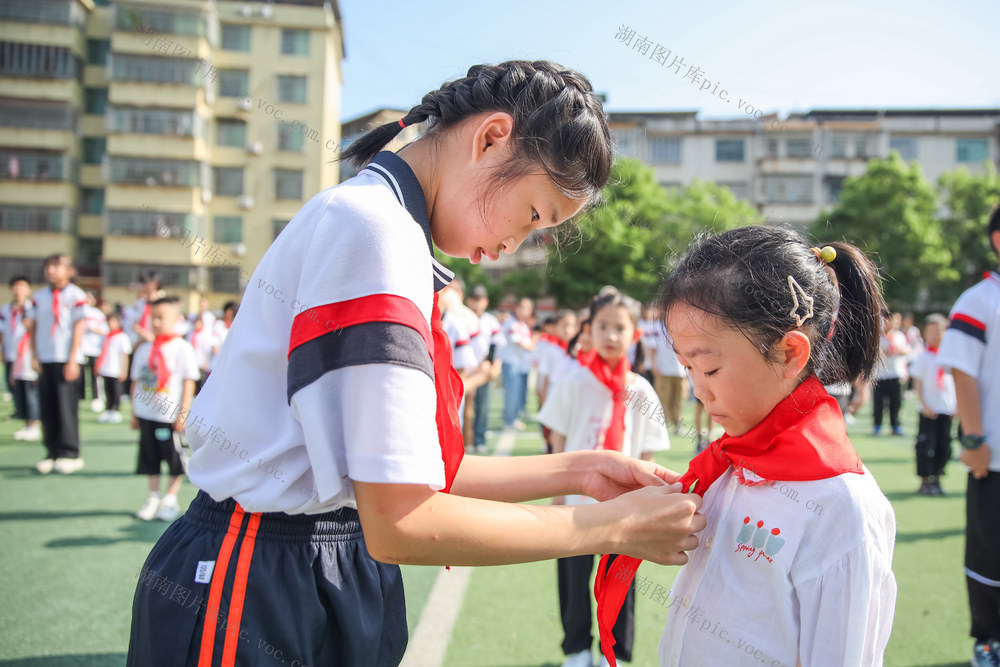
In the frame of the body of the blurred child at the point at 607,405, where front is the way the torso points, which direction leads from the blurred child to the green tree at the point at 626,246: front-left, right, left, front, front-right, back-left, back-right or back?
back

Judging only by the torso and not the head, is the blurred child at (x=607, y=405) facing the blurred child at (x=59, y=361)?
no

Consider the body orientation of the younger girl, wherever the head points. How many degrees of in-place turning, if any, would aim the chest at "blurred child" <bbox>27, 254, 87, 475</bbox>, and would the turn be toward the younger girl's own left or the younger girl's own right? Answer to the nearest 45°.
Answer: approximately 90° to the younger girl's own right

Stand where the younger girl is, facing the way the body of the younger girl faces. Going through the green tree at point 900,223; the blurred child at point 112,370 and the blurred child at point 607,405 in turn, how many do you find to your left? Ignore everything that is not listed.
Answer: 0

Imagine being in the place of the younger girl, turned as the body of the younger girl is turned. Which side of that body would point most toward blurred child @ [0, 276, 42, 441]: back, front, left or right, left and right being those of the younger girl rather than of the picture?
right

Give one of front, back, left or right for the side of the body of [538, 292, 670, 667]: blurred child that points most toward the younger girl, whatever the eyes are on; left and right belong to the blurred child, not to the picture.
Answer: front

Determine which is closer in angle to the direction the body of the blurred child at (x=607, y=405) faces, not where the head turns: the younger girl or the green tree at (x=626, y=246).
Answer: the younger girl

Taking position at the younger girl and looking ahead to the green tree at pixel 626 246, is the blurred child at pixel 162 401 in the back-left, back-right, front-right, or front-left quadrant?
front-left

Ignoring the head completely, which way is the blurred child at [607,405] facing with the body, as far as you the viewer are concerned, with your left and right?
facing the viewer

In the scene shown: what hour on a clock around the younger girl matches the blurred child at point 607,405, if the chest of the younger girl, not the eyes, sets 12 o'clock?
The blurred child is roughly at 4 o'clock from the younger girl.

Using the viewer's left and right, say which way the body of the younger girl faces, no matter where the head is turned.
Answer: facing the viewer and to the left of the viewer

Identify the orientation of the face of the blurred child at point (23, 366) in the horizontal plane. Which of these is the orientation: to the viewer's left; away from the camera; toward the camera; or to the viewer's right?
toward the camera

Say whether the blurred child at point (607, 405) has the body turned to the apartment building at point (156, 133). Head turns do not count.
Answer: no

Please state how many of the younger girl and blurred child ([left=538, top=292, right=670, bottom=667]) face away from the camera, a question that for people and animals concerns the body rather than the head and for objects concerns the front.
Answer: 0

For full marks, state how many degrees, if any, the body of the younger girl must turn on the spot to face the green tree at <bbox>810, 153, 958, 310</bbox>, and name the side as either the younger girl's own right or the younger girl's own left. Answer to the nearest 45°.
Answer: approximately 135° to the younger girl's own right
